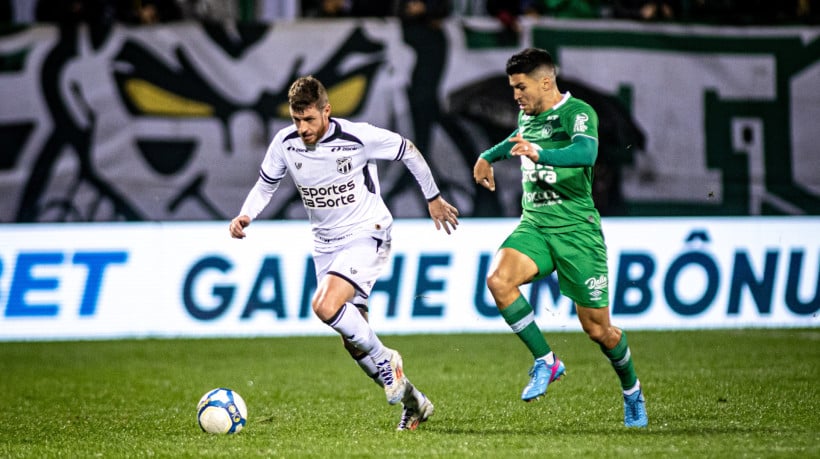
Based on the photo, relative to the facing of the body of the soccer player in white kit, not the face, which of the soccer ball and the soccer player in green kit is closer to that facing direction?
the soccer ball

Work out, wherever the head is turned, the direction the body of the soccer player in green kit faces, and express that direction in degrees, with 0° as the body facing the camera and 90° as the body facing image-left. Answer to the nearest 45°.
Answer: approximately 45°

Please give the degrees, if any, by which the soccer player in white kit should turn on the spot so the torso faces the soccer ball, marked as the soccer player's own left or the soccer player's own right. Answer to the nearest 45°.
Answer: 0° — they already face it

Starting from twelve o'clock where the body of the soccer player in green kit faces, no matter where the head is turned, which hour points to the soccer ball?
The soccer ball is roughly at 1 o'clock from the soccer player in green kit.

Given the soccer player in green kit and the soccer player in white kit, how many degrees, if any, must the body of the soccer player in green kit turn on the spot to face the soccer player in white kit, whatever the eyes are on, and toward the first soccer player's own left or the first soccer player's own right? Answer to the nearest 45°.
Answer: approximately 45° to the first soccer player's own right

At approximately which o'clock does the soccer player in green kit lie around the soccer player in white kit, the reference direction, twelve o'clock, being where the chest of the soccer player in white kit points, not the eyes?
The soccer player in green kit is roughly at 8 o'clock from the soccer player in white kit.
